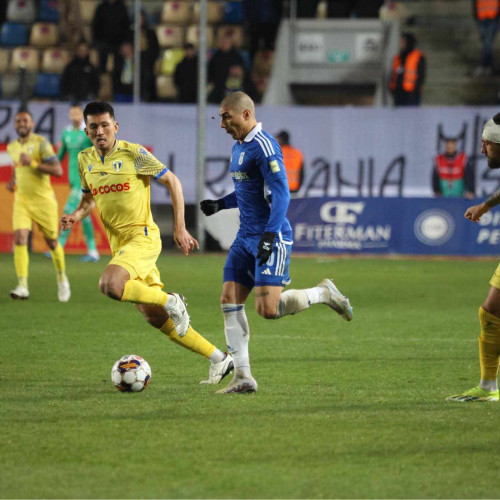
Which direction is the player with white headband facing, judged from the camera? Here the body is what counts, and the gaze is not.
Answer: to the viewer's left

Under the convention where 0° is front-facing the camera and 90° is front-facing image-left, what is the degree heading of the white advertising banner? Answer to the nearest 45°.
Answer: approximately 0°

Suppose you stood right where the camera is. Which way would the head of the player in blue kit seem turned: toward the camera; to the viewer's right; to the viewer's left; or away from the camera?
to the viewer's left

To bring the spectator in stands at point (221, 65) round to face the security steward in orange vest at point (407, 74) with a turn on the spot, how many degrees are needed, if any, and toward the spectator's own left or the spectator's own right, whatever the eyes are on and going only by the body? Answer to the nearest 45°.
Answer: approximately 90° to the spectator's own left

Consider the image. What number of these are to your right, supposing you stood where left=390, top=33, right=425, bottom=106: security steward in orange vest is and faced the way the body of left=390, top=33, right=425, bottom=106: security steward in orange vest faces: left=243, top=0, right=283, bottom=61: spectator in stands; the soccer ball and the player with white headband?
1

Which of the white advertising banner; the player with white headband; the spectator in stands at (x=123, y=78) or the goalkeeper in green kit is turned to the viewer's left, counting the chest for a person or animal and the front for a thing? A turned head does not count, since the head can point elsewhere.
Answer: the player with white headband

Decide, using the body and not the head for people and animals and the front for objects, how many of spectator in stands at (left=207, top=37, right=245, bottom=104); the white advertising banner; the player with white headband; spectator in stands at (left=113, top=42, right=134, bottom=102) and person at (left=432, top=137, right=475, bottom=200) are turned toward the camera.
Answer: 4

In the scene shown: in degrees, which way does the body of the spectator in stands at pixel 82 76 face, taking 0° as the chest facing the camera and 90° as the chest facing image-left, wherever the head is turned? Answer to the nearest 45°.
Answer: approximately 0°
